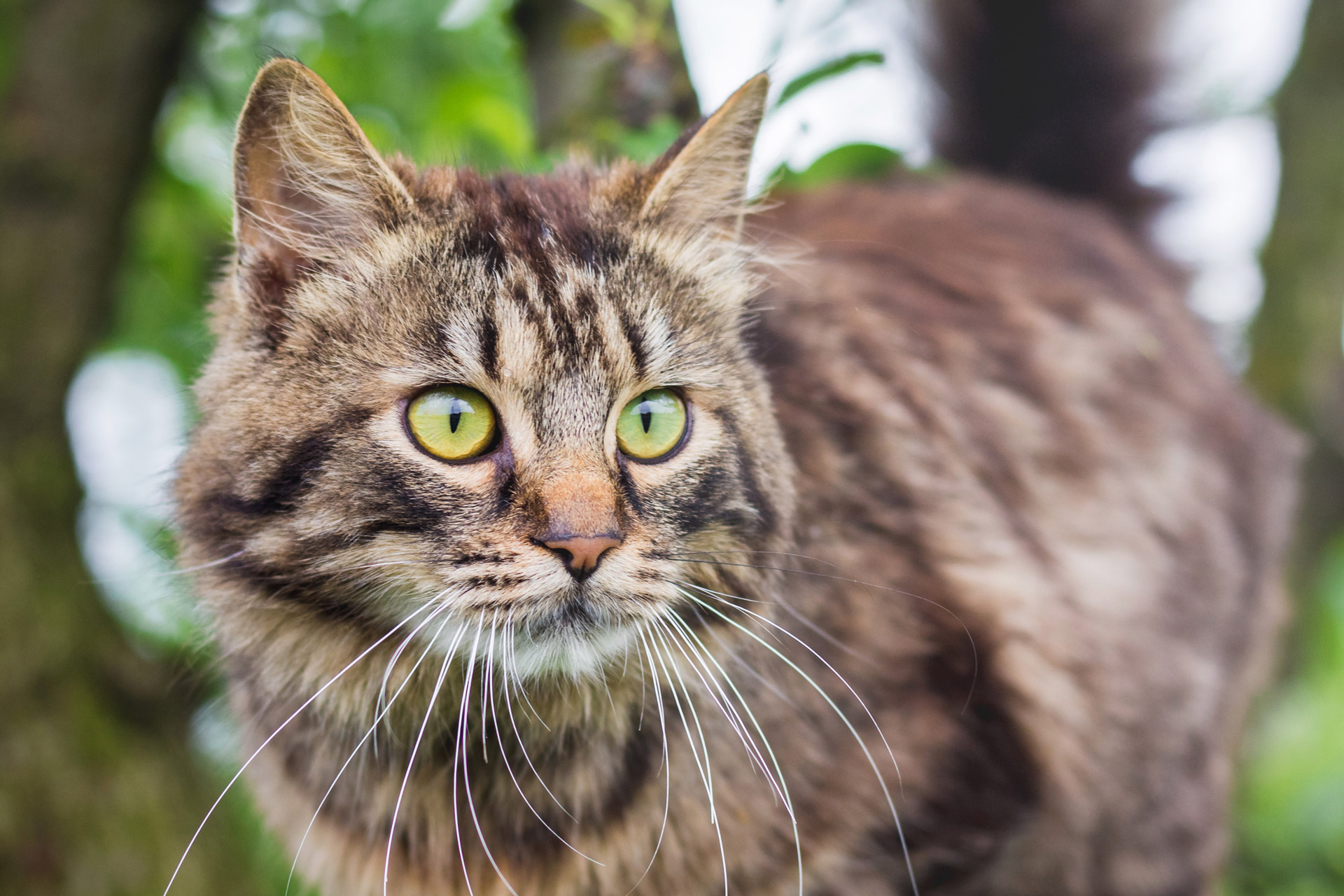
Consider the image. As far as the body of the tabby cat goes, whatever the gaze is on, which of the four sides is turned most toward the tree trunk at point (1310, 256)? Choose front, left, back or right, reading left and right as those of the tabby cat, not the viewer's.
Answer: back

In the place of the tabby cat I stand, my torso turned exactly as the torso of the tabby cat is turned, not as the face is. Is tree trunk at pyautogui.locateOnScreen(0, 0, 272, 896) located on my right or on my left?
on my right

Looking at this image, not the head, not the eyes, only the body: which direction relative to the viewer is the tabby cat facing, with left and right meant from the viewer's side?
facing the viewer and to the left of the viewer
